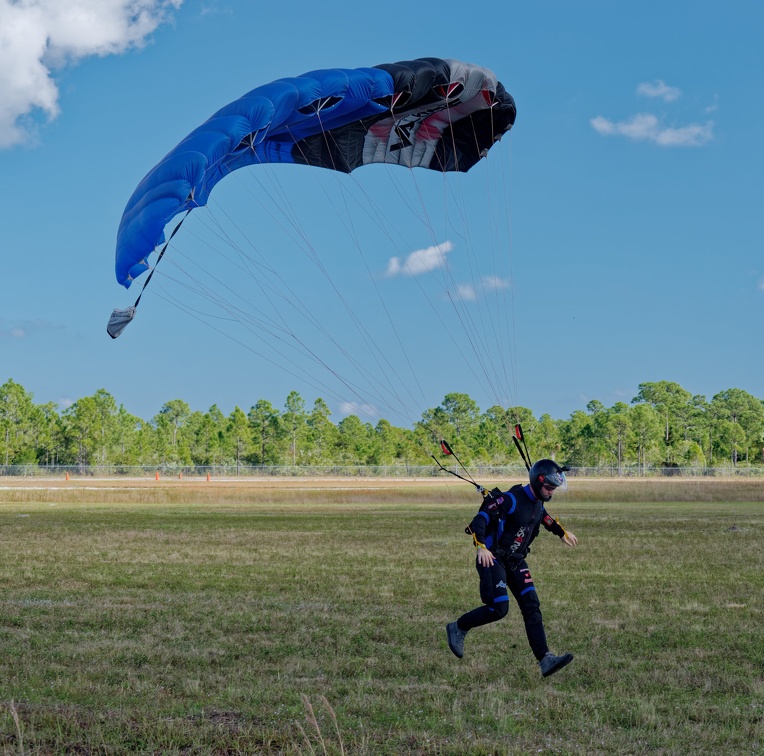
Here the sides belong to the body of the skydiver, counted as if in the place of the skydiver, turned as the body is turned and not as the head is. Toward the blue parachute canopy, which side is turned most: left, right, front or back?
back

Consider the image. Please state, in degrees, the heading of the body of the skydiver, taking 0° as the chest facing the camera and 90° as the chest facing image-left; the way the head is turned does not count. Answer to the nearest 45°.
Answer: approximately 315°
